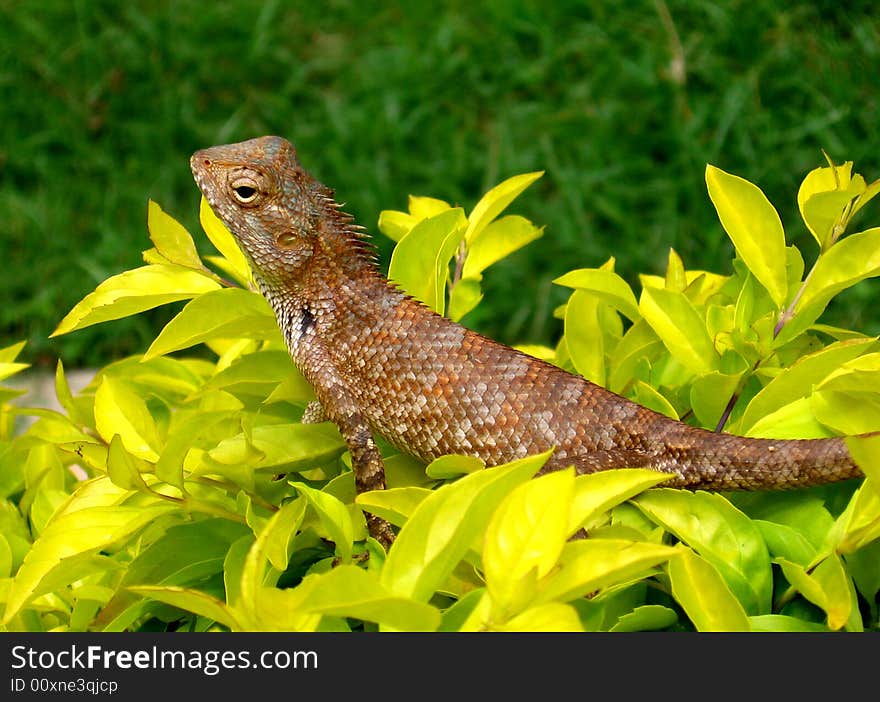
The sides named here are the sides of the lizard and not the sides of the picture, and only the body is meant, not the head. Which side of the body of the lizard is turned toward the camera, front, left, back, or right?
left
